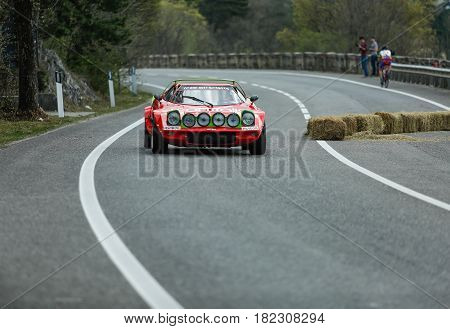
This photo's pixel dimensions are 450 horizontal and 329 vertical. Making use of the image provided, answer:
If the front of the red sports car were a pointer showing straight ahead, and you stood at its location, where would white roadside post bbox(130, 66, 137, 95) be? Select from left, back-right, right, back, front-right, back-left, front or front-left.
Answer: back

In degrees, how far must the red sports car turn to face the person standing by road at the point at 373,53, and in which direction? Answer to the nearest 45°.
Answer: approximately 180°

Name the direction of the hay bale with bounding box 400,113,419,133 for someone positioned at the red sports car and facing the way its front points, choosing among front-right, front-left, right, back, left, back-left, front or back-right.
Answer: back-left

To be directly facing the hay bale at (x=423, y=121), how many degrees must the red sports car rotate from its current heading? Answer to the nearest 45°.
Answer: approximately 135° to its left

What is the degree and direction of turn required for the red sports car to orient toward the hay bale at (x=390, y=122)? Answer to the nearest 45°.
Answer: approximately 135° to its left

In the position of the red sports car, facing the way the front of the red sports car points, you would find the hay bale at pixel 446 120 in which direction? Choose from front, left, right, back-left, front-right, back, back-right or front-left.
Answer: back-left

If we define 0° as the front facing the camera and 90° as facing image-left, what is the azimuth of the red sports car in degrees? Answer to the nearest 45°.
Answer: approximately 0°

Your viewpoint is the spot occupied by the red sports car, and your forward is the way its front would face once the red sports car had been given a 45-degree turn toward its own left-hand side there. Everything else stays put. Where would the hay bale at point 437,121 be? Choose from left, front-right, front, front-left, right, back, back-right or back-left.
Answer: left
